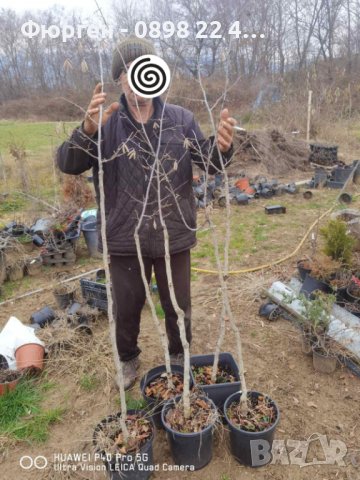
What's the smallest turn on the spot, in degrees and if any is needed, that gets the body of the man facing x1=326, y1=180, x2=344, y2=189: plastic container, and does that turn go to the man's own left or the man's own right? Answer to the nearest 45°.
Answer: approximately 135° to the man's own left

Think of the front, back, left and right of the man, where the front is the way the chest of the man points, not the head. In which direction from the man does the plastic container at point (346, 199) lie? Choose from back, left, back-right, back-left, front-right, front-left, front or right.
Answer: back-left

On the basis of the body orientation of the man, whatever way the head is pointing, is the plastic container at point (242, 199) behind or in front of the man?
behind

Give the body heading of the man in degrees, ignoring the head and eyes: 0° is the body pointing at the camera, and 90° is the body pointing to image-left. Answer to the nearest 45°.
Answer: approximately 0°

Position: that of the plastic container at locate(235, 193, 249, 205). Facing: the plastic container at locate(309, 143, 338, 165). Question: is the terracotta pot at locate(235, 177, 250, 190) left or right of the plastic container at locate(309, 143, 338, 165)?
left

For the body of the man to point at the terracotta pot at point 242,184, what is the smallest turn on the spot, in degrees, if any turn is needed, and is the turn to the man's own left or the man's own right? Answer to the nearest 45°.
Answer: approximately 180°

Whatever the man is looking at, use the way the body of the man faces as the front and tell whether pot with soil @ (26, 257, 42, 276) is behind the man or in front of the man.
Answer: behind

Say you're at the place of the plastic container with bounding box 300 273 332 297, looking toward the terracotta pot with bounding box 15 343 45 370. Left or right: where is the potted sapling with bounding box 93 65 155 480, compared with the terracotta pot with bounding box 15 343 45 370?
left

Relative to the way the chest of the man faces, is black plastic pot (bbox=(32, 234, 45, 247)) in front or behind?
behind
